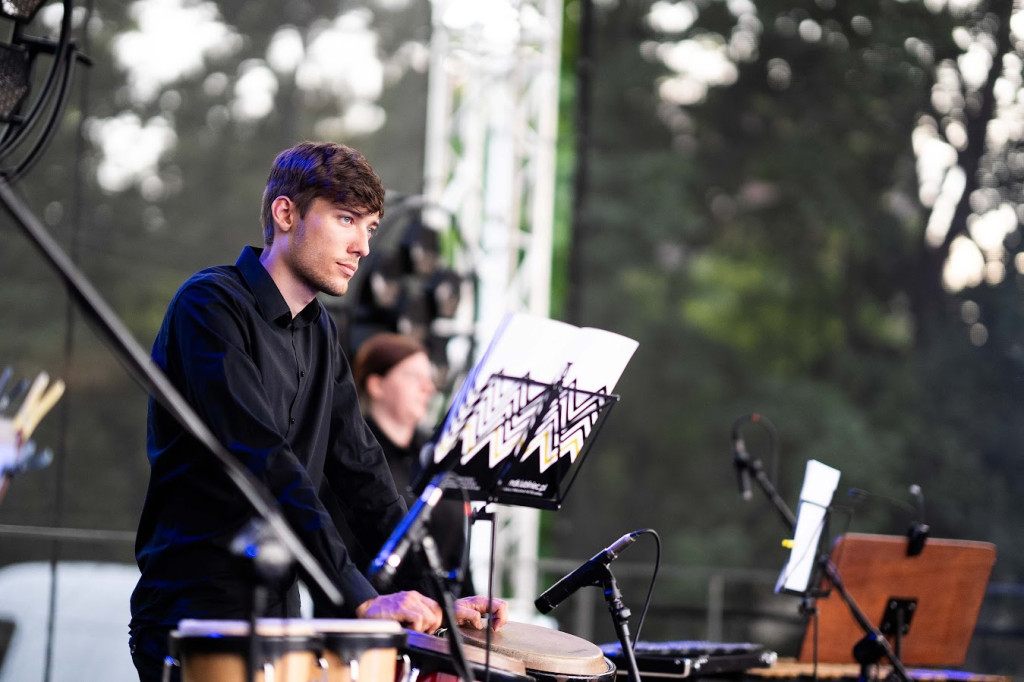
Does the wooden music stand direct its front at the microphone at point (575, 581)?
no

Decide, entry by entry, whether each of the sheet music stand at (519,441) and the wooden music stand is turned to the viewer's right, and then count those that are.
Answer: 0

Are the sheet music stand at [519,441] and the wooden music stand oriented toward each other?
no

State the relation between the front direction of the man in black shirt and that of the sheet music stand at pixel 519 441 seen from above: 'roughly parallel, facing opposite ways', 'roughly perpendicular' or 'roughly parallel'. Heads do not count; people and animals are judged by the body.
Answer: roughly parallel, facing opposite ways

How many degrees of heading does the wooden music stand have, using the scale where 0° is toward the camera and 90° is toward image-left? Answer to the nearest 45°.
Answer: approximately 135°

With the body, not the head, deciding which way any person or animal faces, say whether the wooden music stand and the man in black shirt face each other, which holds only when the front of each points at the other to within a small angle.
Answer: no

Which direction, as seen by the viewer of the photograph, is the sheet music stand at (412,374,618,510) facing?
facing away from the viewer and to the left of the viewer

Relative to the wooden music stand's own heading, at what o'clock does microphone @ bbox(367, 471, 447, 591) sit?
The microphone is roughly at 8 o'clock from the wooden music stand.

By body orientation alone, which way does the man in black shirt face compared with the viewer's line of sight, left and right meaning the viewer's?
facing the viewer and to the right of the viewer

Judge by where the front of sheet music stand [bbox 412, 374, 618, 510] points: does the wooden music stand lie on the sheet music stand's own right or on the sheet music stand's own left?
on the sheet music stand's own right
